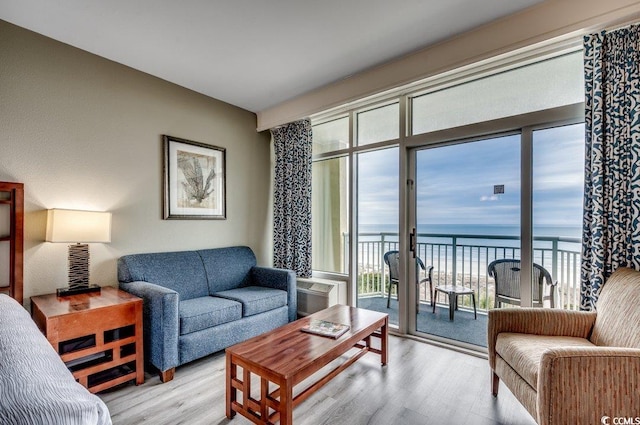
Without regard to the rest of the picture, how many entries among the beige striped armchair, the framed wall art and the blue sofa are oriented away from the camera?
0

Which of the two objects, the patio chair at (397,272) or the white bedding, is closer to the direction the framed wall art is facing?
the patio chair

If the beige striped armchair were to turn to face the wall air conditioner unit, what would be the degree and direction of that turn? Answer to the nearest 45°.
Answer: approximately 45° to its right

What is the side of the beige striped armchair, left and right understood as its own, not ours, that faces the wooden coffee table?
front

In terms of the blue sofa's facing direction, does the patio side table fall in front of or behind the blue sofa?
in front

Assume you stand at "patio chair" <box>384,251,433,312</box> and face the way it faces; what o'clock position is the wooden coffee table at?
The wooden coffee table is roughly at 5 o'clock from the patio chair.

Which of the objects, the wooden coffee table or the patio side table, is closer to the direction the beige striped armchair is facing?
the wooden coffee table

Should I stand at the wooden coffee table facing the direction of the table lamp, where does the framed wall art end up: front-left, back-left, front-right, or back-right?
front-right

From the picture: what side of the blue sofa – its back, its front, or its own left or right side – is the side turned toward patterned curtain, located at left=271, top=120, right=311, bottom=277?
left

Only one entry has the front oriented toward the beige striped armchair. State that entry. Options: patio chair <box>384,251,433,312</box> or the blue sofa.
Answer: the blue sofa

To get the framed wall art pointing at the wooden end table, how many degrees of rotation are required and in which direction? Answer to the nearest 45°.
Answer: approximately 90° to its right

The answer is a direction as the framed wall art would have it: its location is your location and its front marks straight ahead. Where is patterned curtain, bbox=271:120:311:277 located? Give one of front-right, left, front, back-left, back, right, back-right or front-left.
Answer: front-left

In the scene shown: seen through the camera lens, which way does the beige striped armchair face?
facing the viewer and to the left of the viewer

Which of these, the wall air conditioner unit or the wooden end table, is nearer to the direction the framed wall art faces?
the wall air conditioner unit

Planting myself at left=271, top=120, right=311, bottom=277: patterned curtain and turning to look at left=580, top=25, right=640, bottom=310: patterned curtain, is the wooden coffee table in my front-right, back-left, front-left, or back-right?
front-right

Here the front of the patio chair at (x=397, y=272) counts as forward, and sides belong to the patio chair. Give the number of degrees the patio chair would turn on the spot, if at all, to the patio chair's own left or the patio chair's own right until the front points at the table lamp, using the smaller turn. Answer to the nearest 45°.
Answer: approximately 180°

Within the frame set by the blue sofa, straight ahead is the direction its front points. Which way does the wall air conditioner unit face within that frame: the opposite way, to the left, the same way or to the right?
to the right

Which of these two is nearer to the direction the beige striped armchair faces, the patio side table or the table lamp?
the table lamp

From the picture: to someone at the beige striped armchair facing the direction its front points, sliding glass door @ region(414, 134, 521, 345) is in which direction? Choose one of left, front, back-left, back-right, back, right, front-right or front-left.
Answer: right
